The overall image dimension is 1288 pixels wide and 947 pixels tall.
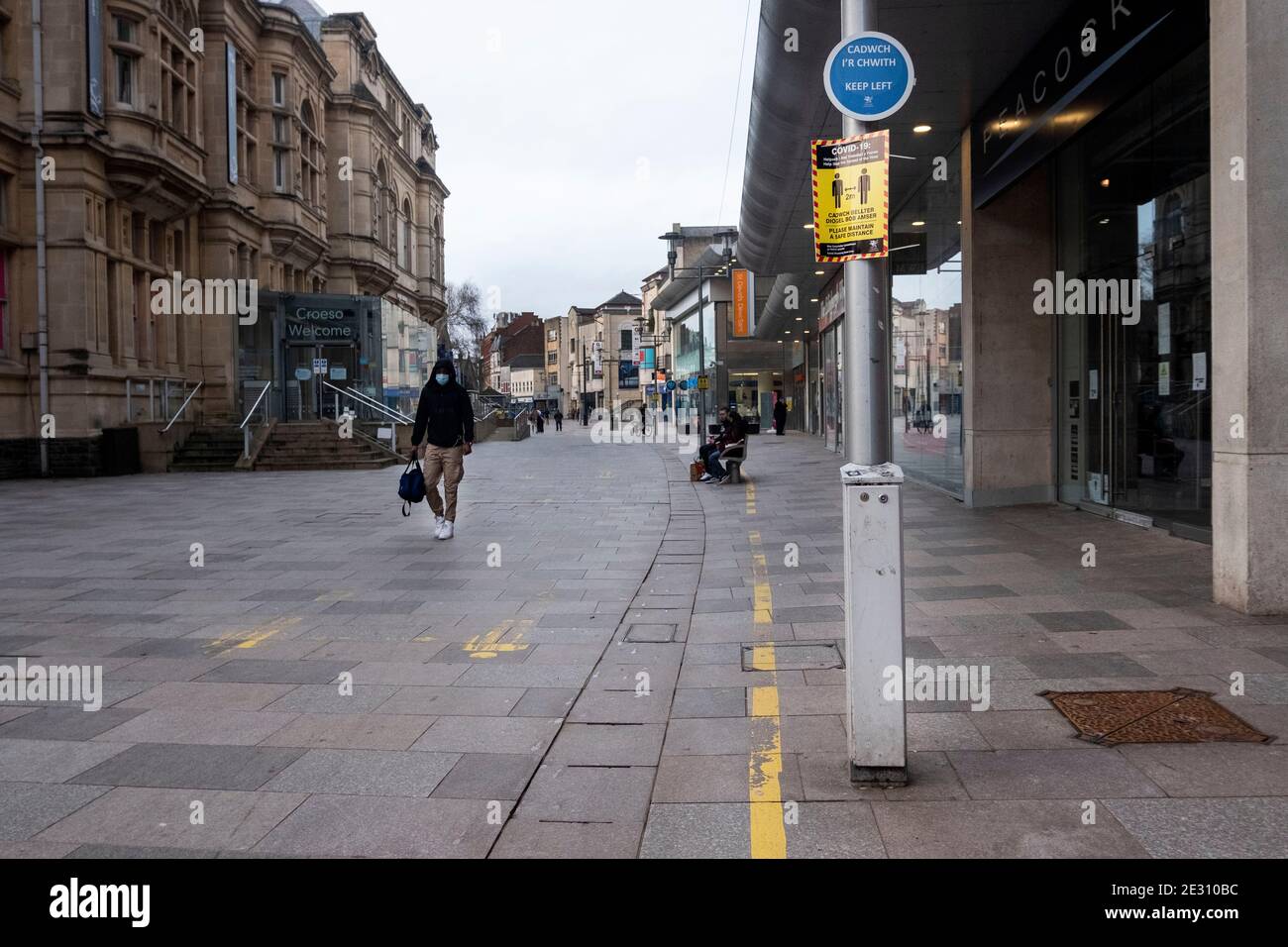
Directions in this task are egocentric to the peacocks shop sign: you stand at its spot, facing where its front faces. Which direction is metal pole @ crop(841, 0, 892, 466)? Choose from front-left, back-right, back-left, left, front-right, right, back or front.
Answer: front-left

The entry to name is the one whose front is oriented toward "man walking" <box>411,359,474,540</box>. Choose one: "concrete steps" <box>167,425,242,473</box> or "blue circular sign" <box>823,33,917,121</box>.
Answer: the concrete steps

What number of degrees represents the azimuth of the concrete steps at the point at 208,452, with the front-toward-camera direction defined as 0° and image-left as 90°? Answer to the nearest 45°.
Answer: approximately 0°

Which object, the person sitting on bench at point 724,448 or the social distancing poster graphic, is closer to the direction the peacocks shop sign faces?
the social distancing poster graphic

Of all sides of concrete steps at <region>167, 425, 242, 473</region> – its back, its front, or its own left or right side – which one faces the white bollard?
front
